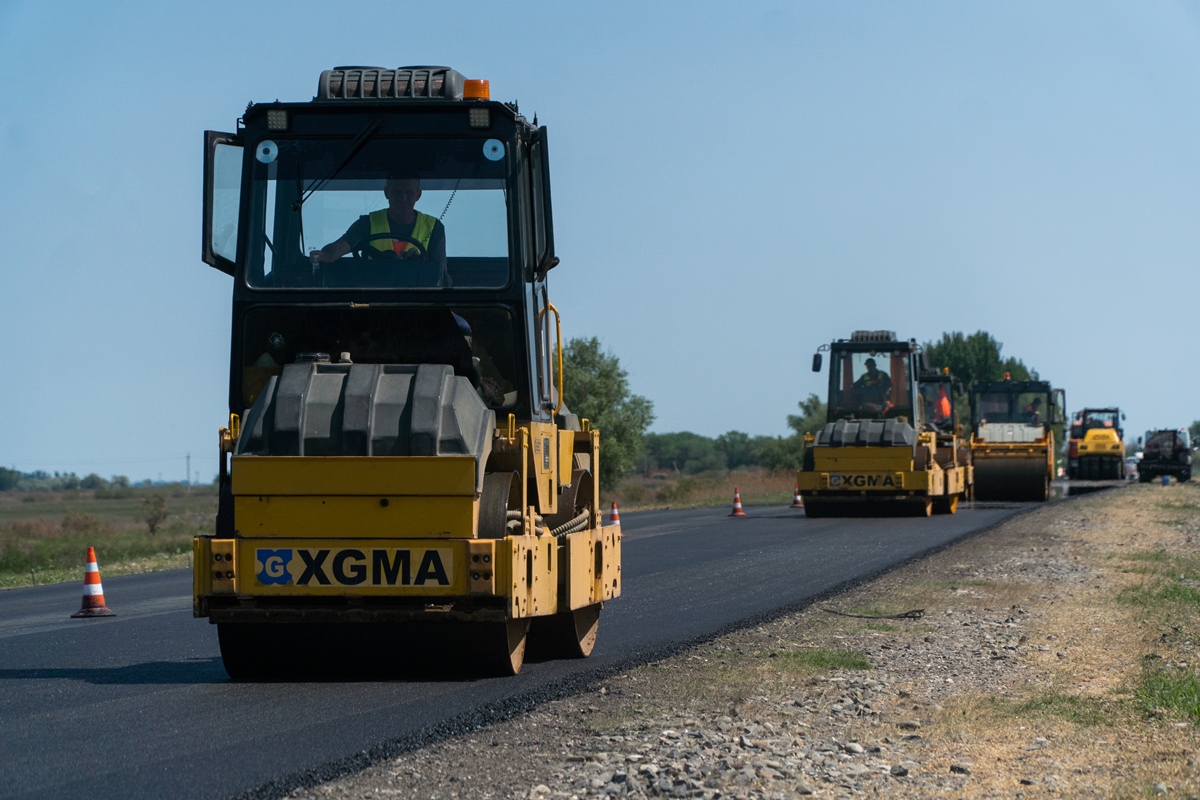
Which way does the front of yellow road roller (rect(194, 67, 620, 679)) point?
toward the camera

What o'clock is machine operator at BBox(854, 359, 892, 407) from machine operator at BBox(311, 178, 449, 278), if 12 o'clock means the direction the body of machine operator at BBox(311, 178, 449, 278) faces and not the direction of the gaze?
machine operator at BBox(854, 359, 892, 407) is roughly at 7 o'clock from machine operator at BBox(311, 178, 449, 278).

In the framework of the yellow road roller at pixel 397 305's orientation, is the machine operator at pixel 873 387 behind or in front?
behind

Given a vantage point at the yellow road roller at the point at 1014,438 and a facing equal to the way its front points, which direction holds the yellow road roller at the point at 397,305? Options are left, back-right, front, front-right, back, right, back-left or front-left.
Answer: front

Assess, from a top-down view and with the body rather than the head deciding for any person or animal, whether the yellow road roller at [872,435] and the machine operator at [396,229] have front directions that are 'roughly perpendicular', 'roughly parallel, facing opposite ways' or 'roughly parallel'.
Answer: roughly parallel

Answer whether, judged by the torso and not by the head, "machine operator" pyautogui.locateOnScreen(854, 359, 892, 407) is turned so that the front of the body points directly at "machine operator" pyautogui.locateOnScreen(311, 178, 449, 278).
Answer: yes

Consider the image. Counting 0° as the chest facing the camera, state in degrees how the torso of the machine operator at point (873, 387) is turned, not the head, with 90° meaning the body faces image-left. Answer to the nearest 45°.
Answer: approximately 0°

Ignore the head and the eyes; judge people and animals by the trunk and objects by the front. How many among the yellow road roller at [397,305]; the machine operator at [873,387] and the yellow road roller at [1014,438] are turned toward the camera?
3

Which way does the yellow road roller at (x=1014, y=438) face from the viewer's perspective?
toward the camera

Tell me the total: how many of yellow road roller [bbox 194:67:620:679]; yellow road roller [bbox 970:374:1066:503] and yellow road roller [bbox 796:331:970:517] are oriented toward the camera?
3

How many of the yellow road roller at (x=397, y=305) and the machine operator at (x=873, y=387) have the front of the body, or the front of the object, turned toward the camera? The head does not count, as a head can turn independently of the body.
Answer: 2
